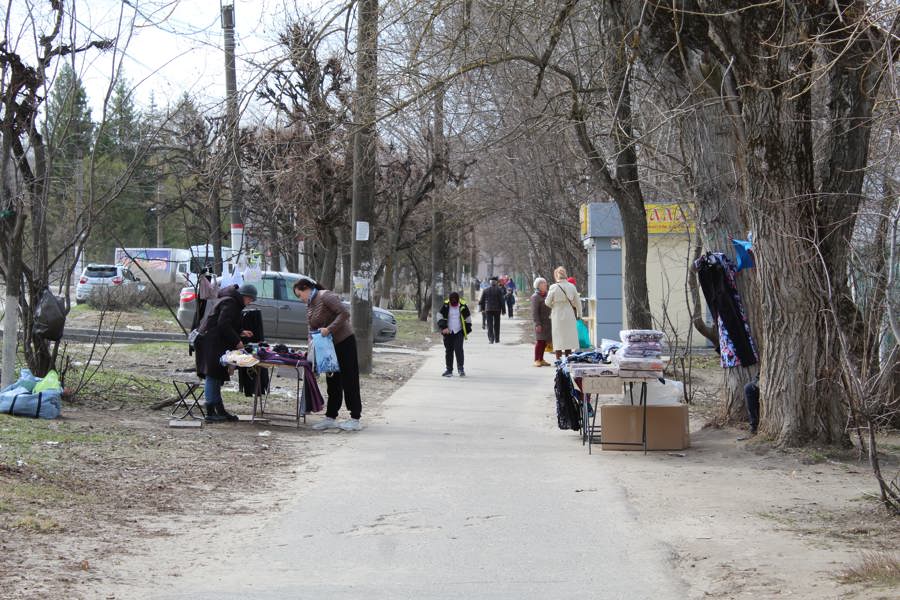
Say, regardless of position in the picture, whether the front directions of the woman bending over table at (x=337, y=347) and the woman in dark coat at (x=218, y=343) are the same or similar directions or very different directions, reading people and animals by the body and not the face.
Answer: very different directions

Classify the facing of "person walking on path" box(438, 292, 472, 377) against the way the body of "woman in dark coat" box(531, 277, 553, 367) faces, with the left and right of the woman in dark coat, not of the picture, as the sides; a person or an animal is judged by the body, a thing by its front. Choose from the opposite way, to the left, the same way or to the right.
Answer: to the right

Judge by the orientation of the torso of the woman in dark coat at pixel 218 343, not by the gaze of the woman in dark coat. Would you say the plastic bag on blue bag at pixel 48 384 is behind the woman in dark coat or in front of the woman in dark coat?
behind

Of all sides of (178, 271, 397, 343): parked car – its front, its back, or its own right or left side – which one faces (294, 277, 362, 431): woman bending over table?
right

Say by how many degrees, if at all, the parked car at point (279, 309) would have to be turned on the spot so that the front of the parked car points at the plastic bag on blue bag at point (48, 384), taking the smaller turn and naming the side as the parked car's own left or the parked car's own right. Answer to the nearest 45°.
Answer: approximately 90° to the parked car's own right

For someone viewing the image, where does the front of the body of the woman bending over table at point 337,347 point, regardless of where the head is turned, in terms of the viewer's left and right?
facing to the left of the viewer

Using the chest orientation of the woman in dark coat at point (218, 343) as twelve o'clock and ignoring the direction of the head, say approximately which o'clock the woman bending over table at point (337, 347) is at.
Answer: The woman bending over table is roughly at 12 o'clock from the woman in dark coat.

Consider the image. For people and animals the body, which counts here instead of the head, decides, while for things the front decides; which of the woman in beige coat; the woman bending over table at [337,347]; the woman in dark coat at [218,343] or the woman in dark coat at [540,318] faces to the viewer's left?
the woman bending over table

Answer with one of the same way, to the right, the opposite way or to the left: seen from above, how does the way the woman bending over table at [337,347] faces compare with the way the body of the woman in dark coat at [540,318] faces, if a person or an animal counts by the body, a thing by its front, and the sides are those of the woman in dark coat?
the opposite way

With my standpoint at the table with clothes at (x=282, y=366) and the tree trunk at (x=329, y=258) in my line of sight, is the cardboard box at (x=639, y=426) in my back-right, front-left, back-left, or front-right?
back-right

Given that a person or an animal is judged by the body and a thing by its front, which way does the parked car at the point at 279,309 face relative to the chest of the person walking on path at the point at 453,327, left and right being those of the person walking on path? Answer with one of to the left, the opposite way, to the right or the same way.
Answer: to the left

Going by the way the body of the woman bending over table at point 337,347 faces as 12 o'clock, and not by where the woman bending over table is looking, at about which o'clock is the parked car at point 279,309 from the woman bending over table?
The parked car is roughly at 3 o'clock from the woman bending over table.

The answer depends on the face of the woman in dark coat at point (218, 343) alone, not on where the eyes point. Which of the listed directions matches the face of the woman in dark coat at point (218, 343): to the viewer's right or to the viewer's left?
to the viewer's right
